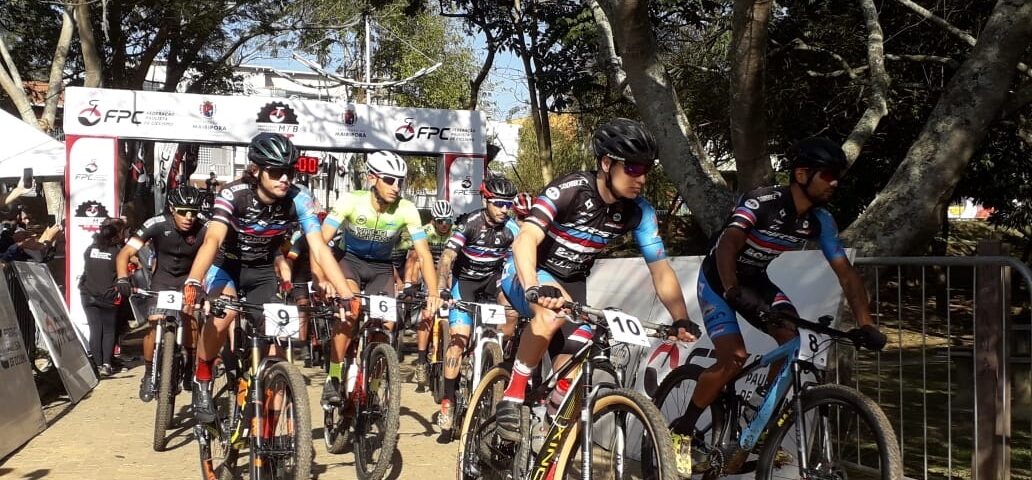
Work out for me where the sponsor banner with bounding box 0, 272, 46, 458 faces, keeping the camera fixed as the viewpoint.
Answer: facing the viewer and to the right of the viewer

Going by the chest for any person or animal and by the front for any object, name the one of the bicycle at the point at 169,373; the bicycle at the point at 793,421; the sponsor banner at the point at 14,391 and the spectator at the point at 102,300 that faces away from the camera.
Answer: the spectator

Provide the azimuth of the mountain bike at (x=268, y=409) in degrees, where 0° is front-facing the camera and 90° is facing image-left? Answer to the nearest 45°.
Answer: approximately 315°

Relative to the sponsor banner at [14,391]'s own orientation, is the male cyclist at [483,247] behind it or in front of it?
in front

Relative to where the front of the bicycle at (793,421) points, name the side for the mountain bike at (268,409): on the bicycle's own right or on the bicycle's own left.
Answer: on the bicycle's own right

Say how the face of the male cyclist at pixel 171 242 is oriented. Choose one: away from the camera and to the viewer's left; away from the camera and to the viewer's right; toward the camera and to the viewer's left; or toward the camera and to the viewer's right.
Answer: toward the camera and to the viewer's right

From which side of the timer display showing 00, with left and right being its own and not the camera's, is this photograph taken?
front

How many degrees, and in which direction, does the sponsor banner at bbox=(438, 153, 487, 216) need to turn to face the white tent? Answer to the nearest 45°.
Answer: approximately 45° to its right

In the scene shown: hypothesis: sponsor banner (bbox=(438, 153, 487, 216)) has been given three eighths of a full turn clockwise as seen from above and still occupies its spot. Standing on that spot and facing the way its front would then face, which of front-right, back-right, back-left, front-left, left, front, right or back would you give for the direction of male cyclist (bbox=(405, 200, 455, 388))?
back-left

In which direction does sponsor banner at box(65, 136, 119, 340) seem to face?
toward the camera

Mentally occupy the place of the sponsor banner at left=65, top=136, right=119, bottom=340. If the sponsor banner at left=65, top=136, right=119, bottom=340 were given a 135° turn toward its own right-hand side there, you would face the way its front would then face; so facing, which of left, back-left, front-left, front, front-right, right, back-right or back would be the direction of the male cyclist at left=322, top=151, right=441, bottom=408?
back-left

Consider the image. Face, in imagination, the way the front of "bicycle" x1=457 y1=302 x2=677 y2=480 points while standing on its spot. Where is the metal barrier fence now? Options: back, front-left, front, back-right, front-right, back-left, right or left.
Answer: left

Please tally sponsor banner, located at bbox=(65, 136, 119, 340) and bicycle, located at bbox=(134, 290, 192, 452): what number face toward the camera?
2
